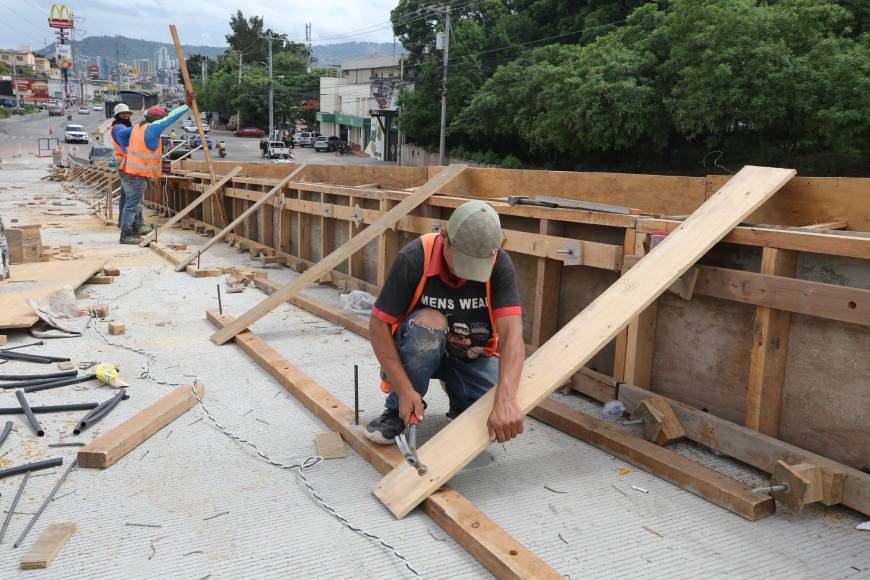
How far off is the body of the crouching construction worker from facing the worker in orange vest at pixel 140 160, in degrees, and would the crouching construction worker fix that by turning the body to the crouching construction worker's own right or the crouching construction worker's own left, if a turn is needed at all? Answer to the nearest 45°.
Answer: approximately 135° to the crouching construction worker's own right

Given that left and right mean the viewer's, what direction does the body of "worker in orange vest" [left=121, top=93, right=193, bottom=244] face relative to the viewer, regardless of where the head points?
facing away from the viewer and to the right of the viewer

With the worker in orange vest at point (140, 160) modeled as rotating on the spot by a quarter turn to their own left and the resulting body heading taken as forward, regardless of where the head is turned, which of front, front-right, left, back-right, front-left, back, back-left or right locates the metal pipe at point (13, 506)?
back-left

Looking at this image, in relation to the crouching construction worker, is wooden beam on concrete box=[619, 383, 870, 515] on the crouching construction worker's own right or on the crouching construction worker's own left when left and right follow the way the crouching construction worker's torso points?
on the crouching construction worker's own left

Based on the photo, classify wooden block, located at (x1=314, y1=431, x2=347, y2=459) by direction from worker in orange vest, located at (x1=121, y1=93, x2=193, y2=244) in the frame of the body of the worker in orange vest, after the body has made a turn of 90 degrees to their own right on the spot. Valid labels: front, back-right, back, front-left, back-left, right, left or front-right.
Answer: front-right

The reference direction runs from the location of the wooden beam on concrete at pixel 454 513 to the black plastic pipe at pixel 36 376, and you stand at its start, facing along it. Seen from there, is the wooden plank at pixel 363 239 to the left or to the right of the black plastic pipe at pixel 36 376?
right

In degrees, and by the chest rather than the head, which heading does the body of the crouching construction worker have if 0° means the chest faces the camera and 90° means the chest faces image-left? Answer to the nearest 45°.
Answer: approximately 0°

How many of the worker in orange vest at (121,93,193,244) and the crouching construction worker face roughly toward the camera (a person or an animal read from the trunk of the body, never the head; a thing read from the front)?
1

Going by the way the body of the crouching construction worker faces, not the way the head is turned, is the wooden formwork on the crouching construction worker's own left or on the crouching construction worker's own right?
on the crouching construction worker's own left

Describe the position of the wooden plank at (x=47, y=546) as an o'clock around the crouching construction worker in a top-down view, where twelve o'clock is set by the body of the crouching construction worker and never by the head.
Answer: The wooden plank is roughly at 2 o'clock from the crouching construction worker.

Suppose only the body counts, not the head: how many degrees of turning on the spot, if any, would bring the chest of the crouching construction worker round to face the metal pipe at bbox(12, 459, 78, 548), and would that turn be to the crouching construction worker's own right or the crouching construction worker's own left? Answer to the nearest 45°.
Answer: approximately 90° to the crouching construction worker's own right
